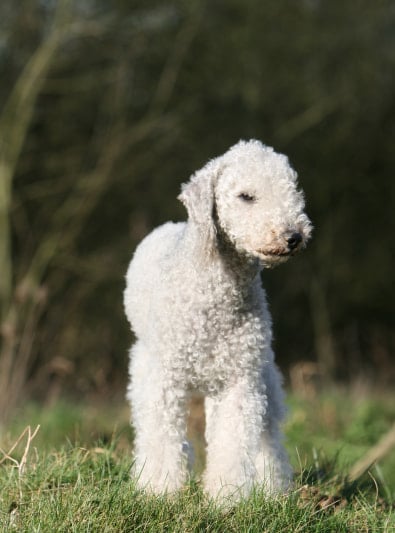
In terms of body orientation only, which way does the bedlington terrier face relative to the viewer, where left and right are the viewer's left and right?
facing the viewer and to the right of the viewer
